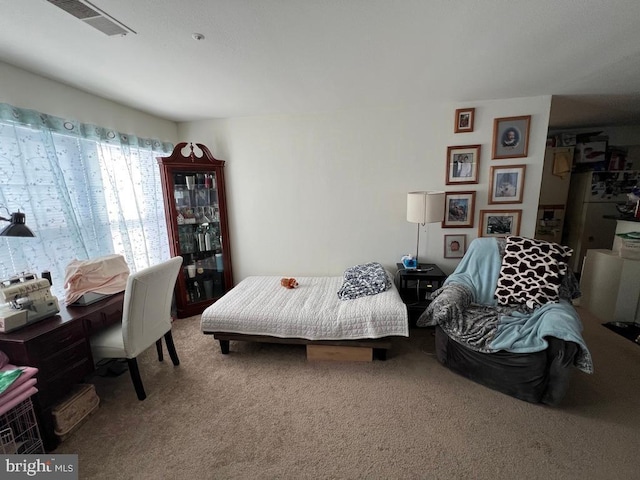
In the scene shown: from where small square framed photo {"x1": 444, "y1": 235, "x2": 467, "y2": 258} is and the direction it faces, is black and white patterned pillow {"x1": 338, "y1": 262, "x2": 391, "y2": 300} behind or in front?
in front

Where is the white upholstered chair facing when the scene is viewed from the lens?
facing away from the viewer and to the left of the viewer

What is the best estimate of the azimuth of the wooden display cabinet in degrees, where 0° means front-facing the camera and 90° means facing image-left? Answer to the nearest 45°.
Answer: approximately 315°

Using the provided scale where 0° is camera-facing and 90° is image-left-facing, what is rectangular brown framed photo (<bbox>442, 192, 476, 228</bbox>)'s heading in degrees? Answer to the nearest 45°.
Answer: approximately 0°

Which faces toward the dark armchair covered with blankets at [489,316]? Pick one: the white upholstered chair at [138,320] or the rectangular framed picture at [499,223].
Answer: the rectangular framed picture

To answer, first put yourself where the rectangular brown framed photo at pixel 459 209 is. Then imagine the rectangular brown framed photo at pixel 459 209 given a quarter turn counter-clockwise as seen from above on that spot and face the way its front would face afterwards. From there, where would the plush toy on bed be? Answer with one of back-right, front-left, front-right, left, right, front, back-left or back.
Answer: back-right

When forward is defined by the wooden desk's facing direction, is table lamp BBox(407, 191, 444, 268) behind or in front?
in front
